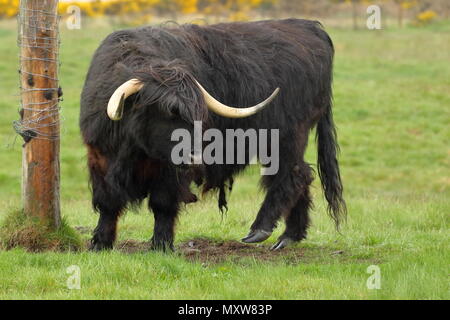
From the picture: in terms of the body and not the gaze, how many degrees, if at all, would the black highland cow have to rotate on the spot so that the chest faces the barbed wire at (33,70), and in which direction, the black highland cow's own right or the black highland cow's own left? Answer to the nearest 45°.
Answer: approximately 45° to the black highland cow's own right

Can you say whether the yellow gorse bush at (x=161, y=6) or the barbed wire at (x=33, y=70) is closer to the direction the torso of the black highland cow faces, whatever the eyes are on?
the barbed wire

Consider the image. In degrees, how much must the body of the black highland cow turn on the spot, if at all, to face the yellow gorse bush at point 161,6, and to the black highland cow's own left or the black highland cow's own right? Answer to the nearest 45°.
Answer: approximately 135° to the black highland cow's own right
